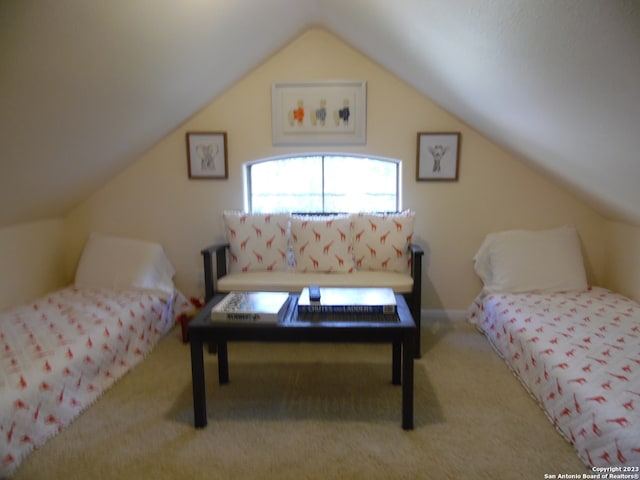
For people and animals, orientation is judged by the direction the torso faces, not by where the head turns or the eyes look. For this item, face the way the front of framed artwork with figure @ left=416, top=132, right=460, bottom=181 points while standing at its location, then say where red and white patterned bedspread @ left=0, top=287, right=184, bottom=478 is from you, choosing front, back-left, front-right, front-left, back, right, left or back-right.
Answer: front-right

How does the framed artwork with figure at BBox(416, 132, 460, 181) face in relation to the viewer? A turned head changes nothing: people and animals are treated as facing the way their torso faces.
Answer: toward the camera

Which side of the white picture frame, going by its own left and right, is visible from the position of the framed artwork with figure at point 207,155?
right

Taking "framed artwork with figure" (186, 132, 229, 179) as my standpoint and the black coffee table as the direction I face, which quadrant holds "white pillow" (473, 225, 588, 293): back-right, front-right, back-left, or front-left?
front-left

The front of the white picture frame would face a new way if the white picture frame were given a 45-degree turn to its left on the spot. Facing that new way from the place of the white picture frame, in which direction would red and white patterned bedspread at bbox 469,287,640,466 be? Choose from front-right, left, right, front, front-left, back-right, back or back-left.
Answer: front

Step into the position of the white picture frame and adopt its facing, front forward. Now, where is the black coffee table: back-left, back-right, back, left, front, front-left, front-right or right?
front

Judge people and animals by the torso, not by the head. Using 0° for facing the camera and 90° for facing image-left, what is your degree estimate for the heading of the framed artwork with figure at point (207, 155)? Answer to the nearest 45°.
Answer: approximately 0°

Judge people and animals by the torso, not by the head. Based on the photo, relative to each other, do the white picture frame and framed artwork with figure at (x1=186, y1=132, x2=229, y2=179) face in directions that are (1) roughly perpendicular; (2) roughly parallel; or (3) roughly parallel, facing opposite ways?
roughly parallel

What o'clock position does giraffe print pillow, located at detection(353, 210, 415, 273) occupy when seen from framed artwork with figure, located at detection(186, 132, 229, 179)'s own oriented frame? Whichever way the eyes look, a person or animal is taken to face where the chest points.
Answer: The giraffe print pillow is roughly at 10 o'clock from the framed artwork with figure.

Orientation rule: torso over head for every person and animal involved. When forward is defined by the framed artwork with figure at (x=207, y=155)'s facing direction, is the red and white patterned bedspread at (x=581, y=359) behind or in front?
in front

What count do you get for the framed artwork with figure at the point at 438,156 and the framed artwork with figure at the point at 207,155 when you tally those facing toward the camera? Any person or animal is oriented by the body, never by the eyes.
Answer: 2

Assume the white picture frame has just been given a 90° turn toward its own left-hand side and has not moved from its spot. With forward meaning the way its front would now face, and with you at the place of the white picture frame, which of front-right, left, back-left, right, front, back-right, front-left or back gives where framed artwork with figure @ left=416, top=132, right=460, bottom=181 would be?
front

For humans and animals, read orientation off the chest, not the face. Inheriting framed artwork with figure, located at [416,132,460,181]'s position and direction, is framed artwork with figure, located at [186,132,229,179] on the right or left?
on its right

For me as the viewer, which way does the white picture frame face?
facing the viewer
